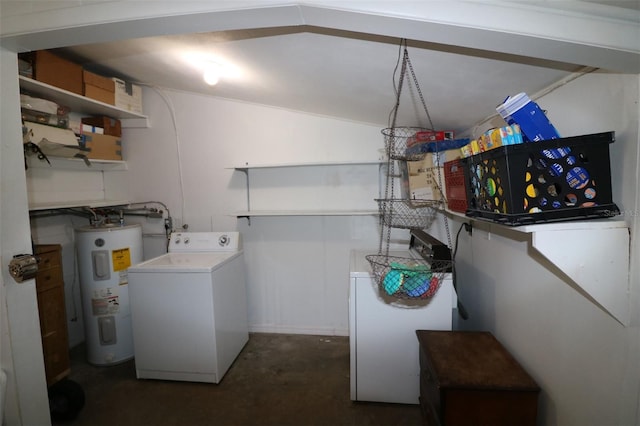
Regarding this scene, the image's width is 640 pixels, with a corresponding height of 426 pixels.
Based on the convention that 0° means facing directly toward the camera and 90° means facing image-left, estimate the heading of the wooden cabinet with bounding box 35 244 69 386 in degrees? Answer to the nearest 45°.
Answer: approximately 315°

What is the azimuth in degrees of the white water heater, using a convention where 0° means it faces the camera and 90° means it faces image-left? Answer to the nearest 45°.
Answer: approximately 0°

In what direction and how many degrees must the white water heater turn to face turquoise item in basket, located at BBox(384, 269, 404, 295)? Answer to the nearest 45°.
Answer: approximately 45° to its left
